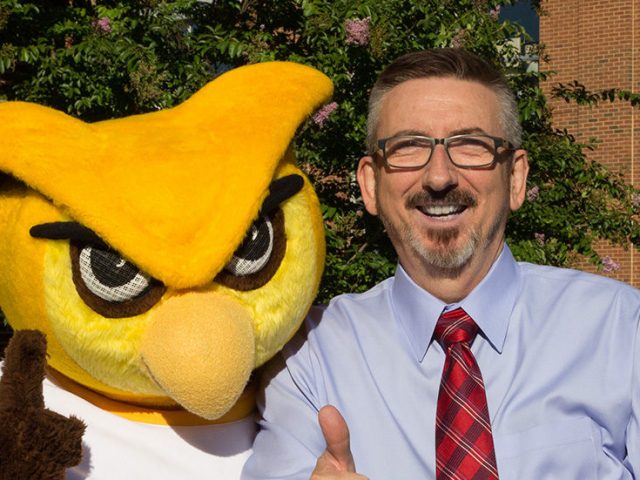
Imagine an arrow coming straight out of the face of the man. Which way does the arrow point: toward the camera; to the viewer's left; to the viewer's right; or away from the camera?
toward the camera

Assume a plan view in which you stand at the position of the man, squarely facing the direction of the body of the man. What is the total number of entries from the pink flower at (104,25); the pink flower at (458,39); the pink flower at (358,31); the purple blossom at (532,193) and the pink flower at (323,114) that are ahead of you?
0

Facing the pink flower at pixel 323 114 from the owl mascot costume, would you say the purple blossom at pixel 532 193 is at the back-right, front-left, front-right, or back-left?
front-right

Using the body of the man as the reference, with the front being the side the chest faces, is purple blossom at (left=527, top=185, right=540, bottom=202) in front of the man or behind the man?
behind

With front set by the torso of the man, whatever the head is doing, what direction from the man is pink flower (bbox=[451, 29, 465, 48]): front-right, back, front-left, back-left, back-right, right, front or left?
back

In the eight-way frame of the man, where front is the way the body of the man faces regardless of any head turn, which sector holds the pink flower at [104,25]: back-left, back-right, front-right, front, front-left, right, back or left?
back-right

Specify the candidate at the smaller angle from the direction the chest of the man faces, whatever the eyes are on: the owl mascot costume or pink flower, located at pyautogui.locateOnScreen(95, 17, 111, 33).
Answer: the owl mascot costume

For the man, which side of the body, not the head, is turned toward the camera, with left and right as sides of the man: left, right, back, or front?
front

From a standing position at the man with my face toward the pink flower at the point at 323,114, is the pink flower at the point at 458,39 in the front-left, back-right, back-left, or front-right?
front-right

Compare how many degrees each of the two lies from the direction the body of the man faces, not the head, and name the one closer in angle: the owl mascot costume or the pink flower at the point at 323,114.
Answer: the owl mascot costume

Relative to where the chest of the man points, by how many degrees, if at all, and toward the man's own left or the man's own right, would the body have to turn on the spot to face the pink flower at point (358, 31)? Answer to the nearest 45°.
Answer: approximately 180°

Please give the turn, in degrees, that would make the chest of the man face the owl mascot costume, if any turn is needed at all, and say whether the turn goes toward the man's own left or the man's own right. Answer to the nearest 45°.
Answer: approximately 45° to the man's own right

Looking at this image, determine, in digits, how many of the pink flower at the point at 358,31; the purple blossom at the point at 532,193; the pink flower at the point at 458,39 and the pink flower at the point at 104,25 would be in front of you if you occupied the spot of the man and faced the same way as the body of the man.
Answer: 0

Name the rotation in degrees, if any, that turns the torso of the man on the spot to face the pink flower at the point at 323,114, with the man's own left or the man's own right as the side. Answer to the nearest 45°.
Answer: approximately 180°
